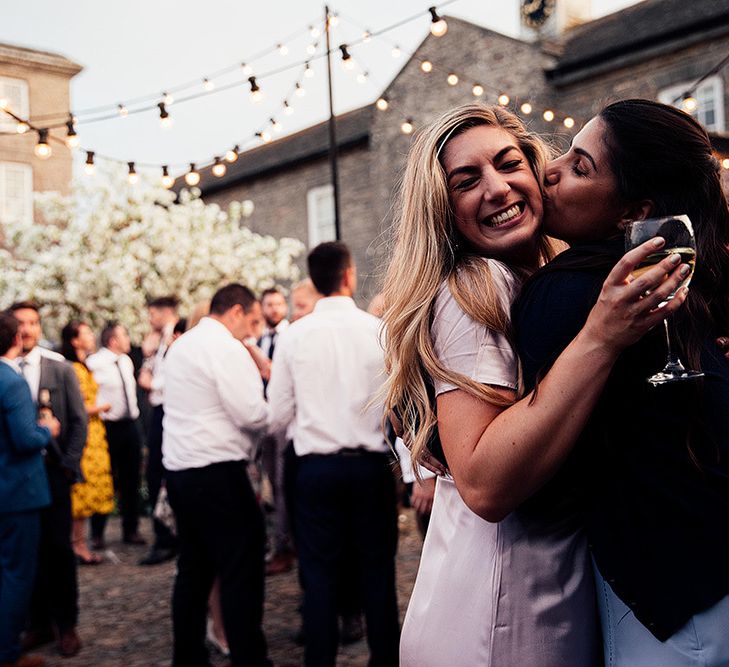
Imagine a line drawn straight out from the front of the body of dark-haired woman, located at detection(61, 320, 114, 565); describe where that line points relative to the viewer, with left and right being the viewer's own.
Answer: facing to the right of the viewer

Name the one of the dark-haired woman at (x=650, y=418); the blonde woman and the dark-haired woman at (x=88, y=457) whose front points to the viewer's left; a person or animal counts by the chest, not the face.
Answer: the dark-haired woman at (x=650, y=418)

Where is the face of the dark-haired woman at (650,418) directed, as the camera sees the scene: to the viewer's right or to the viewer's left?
to the viewer's left

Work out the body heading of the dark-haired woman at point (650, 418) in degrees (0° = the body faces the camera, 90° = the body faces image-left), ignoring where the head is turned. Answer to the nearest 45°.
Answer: approximately 90°

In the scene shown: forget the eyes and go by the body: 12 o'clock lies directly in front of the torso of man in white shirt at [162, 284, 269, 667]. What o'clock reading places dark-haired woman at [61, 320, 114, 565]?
The dark-haired woman is roughly at 10 o'clock from the man in white shirt.

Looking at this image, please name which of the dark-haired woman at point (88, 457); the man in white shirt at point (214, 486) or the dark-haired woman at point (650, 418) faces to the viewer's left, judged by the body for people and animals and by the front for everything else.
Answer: the dark-haired woman at point (650, 418)

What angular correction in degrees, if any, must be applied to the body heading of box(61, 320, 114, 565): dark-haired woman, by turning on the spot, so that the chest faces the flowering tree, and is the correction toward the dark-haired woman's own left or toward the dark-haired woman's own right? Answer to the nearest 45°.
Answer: approximately 90° to the dark-haired woman's own left

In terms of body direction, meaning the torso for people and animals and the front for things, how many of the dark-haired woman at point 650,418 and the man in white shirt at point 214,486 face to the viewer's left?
1

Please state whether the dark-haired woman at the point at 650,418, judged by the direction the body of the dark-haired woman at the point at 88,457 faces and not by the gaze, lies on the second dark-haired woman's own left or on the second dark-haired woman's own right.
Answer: on the second dark-haired woman's own right
